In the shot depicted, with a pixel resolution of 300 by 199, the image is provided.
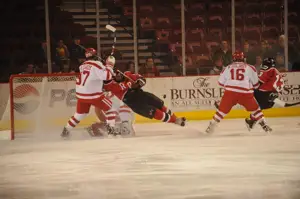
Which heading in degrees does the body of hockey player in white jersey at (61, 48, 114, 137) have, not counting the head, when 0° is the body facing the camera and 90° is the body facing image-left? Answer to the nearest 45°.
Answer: approximately 225°

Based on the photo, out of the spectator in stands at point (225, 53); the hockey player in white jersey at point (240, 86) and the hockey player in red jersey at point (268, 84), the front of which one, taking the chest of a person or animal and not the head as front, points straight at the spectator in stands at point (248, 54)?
the hockey player in white jersey

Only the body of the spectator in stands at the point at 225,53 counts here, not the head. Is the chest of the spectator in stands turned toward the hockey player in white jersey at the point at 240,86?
yes

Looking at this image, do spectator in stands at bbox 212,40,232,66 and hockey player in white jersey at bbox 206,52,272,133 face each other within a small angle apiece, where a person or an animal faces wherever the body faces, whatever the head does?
yes

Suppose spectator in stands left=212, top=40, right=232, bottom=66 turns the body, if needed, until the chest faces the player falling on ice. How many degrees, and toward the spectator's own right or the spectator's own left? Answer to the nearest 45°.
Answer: approximately 45° to the spectator's own right

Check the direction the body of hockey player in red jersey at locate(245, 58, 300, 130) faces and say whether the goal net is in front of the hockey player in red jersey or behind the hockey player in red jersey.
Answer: in front

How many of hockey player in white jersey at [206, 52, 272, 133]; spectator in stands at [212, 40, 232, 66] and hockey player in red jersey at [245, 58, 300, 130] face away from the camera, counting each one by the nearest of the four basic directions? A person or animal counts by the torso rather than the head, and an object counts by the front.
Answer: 1

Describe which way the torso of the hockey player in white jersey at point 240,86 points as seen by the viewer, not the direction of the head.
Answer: away from the camera

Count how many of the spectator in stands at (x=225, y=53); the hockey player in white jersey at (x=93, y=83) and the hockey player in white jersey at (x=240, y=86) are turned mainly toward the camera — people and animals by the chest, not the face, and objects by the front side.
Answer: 1

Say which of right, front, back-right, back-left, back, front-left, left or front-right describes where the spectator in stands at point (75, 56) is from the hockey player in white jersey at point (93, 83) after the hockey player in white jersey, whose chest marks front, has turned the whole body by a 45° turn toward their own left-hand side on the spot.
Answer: front

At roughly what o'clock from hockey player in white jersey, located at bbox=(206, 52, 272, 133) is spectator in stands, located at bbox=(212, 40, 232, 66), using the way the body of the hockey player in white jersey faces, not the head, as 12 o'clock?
The spectator in stands is roughly at 12 o'clock from the hockey player in white jersey.

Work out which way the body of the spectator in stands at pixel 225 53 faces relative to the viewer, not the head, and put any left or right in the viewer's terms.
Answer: facing the viewer

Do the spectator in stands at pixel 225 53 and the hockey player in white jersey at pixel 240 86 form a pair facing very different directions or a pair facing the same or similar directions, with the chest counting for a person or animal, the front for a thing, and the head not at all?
very different directions
